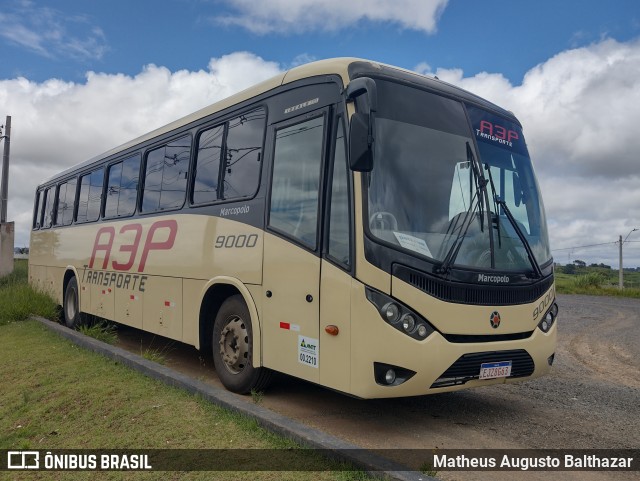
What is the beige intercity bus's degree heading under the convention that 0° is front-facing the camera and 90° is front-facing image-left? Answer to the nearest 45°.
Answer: approximately 315°

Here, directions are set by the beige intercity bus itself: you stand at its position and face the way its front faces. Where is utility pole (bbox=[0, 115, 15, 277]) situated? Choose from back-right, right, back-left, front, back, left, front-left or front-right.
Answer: back
